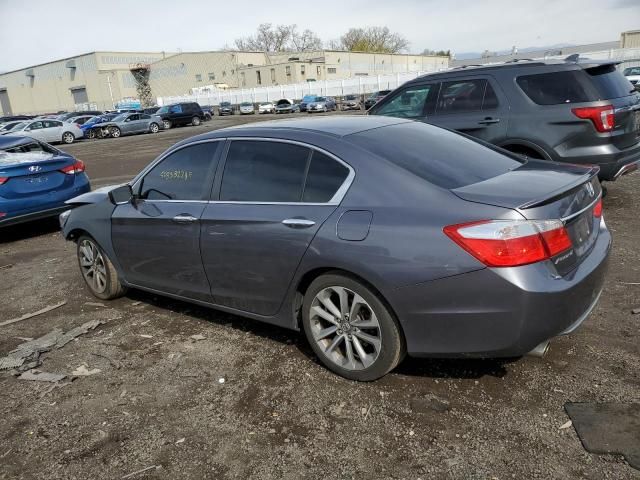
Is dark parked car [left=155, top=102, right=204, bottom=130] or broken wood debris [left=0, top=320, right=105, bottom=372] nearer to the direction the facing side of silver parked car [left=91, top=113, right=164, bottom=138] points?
the broken wood debris

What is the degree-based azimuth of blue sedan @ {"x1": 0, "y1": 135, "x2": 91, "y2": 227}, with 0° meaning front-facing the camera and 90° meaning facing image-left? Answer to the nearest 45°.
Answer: approximately 135°

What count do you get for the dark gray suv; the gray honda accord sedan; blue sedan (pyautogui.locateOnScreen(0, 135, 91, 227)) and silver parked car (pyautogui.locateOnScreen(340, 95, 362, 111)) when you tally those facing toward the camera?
1

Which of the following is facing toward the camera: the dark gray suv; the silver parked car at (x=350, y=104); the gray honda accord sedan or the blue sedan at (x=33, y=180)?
the silver parked car

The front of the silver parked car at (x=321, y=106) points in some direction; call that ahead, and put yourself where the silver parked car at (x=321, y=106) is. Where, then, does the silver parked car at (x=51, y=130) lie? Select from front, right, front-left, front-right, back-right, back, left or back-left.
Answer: front

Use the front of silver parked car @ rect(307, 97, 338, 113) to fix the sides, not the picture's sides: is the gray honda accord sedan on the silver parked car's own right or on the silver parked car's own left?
on the silver parked car's own left

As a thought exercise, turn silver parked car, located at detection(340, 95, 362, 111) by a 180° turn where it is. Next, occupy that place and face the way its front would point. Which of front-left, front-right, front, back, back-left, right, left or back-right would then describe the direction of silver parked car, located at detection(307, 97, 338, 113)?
back-left

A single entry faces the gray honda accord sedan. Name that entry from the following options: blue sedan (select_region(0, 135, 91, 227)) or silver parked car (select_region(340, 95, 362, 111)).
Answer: the silver parked car

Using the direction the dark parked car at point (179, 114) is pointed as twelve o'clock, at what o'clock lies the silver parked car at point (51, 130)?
The silver parked car is roughly at 12 o'clock from the dark parked car.

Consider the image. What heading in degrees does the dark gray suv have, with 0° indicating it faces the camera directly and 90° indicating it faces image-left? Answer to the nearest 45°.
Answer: approximately 135°

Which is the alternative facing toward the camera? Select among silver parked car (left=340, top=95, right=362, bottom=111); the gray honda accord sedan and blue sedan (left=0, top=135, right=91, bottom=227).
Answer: the silver parked car

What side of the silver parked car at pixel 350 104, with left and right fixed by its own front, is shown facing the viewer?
front

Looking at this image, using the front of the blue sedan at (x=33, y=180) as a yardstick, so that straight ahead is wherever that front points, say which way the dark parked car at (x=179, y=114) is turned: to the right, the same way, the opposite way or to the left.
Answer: to the left

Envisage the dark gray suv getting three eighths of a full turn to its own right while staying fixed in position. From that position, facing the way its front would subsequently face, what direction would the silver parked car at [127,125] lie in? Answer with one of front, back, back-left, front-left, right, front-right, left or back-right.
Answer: back-left

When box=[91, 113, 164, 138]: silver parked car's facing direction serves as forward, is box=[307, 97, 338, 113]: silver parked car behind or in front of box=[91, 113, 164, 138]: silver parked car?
behind

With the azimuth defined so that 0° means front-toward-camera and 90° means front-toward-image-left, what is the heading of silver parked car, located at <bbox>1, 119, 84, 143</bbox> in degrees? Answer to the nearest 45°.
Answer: approximately 45°

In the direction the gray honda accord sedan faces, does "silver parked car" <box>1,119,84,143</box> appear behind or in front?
in front

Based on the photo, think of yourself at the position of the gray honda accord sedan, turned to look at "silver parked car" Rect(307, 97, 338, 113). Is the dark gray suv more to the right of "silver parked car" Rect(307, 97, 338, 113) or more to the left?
right

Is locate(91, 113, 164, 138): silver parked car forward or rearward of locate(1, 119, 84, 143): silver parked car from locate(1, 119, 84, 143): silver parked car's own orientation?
rearward
